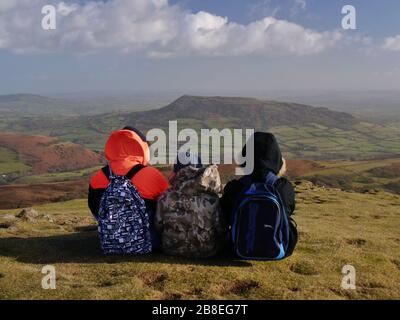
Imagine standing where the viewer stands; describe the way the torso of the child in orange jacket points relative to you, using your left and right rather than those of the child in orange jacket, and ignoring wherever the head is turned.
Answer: facing away from the viewer

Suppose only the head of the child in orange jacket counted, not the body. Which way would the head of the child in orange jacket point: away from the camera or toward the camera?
away from the camera
